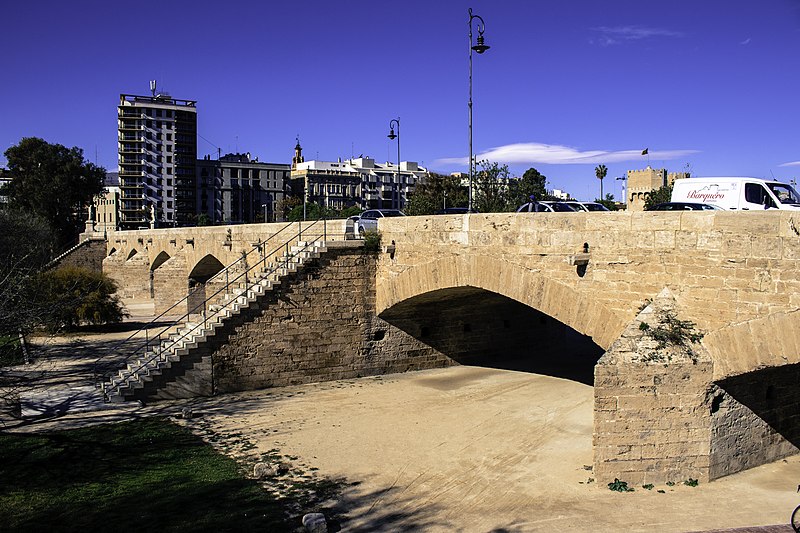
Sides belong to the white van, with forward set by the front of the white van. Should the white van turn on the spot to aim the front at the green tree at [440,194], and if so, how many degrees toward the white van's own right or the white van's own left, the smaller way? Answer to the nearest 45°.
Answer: approximately 180°

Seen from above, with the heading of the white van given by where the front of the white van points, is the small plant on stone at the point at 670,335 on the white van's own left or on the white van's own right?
on the white van's own right

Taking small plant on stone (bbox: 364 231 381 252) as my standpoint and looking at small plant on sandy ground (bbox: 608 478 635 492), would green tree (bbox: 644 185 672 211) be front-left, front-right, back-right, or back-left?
back-left

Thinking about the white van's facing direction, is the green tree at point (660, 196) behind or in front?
behind

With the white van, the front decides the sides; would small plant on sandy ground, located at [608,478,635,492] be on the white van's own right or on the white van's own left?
on the white van's own right

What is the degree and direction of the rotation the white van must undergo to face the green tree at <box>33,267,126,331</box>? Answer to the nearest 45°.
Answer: approximately 135° to its right

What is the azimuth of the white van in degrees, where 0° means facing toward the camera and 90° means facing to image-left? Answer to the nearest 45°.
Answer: approximately 315°
